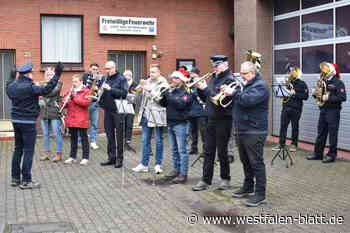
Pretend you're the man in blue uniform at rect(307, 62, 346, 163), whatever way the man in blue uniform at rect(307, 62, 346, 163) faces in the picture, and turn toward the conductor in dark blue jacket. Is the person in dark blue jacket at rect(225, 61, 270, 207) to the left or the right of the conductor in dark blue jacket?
left

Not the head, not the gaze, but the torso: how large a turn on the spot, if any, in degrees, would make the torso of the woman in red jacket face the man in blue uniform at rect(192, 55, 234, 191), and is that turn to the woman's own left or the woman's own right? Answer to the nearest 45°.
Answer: approximately 90° to the woman's own left

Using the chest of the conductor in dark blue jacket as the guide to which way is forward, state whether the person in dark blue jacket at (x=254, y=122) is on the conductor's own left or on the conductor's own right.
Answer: on the conductor's own right

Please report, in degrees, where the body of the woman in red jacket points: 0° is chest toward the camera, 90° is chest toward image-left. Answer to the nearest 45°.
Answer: approximately 45°

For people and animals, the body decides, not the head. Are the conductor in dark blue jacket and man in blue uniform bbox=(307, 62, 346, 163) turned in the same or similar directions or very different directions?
very different directions

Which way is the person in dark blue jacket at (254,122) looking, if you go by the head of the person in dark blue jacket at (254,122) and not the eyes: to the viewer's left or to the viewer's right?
to the viewer's left

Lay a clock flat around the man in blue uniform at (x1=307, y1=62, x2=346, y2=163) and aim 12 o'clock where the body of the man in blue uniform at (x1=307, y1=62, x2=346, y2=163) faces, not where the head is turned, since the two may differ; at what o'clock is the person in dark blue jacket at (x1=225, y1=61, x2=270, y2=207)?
the person in dark blue jacket at (x1=225, y1=61, x2=270, y2=207) is roughly at 11 o'clock from the man in blue uniform at (x1=307, y1=62, x2=346, y2=163).

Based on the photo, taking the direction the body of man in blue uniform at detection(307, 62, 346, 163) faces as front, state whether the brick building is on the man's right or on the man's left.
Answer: on the man's right

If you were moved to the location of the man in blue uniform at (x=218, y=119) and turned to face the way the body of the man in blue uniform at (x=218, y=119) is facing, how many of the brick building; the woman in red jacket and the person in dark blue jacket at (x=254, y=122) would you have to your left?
1

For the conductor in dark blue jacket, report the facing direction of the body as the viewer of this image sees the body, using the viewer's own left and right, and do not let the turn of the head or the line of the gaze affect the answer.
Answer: facing away from the viewer and to the right of the viewer

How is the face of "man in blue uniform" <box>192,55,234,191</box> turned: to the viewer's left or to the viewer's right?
to the viewer's left
